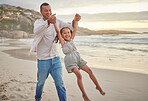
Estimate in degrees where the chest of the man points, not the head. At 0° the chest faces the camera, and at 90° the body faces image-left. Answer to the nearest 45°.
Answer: approximately 315°
